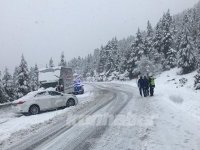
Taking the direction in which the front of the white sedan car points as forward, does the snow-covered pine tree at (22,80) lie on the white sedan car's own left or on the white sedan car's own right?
on the white sedan car's own left

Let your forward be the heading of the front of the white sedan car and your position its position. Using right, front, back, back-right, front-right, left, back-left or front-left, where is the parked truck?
front-left

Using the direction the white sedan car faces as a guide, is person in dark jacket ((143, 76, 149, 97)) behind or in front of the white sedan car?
in front

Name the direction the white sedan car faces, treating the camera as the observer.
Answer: facing away from the viewer and to the right of the viewer

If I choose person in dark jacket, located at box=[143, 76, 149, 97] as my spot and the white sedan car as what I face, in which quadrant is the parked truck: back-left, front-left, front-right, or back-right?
front-right
